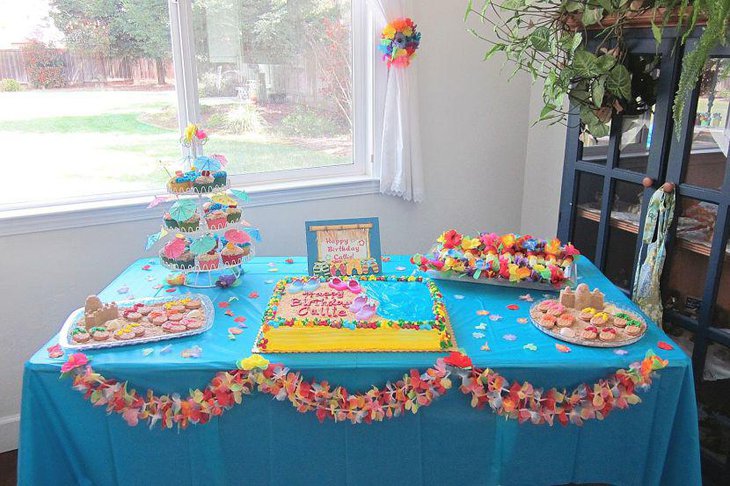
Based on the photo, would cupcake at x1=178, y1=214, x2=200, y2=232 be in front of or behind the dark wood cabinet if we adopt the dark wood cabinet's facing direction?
in front

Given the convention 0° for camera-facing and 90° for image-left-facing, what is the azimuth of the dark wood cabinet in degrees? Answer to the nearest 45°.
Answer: approximately 45°

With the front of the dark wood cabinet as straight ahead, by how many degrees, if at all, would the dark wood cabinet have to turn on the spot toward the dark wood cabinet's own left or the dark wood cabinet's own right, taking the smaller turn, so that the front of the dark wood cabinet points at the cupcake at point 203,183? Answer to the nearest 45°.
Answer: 0° — it already faces it

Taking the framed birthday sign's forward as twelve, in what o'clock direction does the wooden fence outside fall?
The wooden fence outside is roughly at 4 o'clock from the framed birthday sign.

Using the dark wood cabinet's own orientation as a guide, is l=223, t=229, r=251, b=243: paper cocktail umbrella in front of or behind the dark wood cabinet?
in front

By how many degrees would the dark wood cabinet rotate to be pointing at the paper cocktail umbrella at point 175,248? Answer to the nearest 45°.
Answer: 0° — it already faces it

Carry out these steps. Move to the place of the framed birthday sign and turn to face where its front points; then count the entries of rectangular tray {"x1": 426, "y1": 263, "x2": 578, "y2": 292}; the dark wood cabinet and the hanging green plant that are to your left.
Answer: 3

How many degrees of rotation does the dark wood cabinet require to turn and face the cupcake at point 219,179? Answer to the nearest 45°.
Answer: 0° — it already faces it

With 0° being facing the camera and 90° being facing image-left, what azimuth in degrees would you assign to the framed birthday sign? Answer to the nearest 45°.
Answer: approximately 0°

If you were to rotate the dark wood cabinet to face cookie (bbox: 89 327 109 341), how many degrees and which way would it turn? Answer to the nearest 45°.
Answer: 0° — it already faces it

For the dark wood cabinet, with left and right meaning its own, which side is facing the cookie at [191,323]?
front

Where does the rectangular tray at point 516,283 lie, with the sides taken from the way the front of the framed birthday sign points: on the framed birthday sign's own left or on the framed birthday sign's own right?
on the framed birthday sign's own left

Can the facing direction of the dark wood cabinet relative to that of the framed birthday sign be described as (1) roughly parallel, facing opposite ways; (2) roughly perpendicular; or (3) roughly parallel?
roughly perpendicular

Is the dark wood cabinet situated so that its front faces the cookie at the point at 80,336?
yes

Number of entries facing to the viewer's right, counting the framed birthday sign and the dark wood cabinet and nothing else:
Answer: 0
